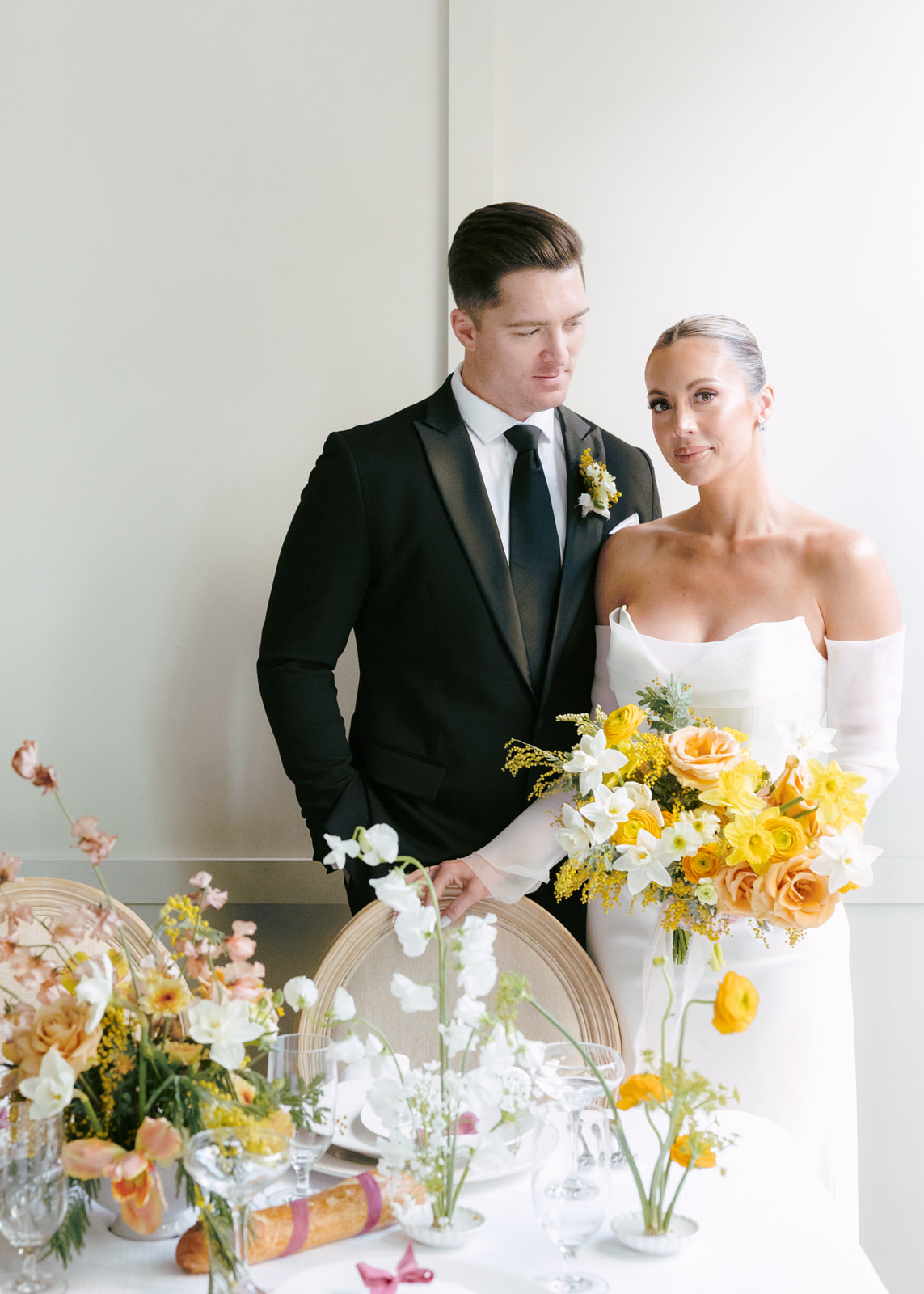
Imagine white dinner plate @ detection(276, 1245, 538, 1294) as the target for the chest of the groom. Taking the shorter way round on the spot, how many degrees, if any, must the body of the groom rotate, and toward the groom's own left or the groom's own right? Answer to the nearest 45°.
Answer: approximately 45° to the groom's own right

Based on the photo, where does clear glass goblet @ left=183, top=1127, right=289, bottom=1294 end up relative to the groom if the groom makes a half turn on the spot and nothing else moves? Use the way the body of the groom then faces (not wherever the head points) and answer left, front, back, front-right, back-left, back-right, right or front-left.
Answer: back-left

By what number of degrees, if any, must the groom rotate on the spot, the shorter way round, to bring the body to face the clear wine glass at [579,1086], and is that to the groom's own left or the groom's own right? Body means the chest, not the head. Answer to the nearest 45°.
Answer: approximately 45° to the groom's own right

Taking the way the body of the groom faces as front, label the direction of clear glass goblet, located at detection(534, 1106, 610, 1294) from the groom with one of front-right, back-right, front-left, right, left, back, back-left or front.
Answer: front-right

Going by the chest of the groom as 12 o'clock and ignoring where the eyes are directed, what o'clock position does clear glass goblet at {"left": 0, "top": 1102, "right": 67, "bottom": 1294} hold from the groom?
The clear glass goblet is roughly at 2 o'clock from the groom.

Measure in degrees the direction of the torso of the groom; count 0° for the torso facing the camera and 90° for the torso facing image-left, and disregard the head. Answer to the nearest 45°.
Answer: approximately 315°

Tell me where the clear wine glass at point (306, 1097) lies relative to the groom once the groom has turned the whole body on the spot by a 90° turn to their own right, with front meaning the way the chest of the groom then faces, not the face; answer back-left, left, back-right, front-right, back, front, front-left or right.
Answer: front-left

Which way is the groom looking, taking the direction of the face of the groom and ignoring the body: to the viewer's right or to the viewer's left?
to the viewer's right
